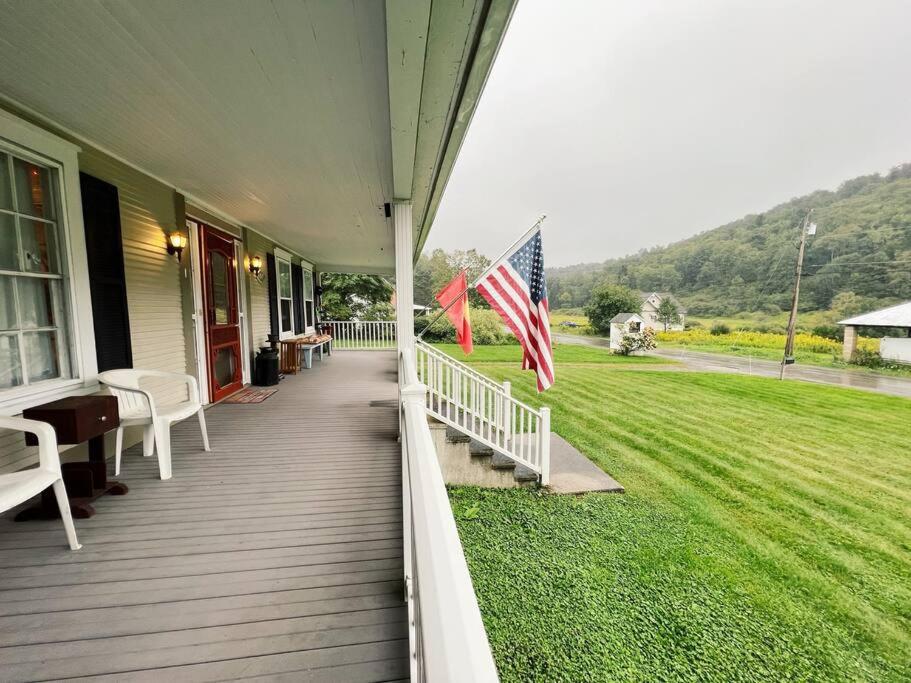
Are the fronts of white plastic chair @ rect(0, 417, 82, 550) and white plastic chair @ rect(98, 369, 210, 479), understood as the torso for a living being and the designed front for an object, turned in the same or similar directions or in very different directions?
same or similar directions

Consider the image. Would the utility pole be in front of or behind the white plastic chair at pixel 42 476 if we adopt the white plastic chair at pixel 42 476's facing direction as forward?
in front

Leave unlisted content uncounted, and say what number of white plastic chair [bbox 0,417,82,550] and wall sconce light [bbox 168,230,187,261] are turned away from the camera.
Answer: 0

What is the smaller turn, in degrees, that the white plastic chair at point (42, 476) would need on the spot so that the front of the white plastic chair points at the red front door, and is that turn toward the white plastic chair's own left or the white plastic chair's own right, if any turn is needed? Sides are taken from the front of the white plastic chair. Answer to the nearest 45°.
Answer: approximately 90° to the white plastic chair's own left

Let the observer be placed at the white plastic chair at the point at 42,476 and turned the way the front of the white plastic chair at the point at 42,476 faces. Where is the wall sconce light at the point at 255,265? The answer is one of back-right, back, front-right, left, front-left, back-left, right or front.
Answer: left

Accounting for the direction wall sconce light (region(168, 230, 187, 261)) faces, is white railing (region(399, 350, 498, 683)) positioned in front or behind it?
in front

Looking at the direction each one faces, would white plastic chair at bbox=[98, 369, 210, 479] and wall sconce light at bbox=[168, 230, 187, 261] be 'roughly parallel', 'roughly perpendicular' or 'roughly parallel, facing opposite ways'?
roughly parallel

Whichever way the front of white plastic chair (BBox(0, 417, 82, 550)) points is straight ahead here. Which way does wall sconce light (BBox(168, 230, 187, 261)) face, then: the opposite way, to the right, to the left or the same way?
the same way

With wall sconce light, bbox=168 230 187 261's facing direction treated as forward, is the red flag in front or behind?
in front

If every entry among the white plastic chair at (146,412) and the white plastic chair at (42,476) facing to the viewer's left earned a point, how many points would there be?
0

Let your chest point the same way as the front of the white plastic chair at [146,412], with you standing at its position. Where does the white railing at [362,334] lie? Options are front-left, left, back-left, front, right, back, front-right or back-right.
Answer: left

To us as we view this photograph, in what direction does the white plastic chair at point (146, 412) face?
facing the viewer and to the right of the viewer

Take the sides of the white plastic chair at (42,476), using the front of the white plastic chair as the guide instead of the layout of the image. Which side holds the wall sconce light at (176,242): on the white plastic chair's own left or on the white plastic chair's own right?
on the white plastic chair's own left

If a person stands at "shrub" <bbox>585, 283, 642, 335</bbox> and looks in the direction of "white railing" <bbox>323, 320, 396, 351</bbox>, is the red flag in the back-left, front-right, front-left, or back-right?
front-left

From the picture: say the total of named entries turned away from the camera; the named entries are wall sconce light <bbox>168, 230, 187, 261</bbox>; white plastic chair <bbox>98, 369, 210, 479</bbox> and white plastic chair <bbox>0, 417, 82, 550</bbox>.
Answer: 0

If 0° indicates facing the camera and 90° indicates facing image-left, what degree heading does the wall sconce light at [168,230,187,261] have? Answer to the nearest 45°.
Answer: approximately 315°
